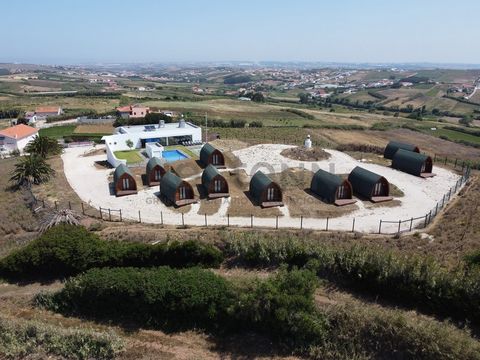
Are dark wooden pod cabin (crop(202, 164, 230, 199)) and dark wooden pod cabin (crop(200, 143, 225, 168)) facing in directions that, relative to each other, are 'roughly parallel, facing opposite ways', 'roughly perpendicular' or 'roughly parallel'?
roughly parallel

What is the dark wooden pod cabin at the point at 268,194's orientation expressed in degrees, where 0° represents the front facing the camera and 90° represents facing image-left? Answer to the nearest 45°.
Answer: approximately 315°

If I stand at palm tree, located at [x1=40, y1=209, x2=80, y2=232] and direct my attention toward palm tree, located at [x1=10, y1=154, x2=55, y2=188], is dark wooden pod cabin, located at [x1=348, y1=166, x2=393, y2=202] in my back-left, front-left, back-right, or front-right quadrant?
back-right

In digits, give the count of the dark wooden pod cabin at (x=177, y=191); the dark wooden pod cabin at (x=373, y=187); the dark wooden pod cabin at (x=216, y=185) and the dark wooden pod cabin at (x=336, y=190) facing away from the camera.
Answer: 0

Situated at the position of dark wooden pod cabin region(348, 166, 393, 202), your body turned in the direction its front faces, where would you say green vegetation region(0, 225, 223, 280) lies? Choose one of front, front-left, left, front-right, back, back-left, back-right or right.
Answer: right

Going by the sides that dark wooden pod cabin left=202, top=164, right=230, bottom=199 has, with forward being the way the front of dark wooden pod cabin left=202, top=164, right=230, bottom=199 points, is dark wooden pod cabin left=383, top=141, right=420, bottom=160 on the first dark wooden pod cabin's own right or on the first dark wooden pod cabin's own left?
on the first dark wooden pod cabin's own left

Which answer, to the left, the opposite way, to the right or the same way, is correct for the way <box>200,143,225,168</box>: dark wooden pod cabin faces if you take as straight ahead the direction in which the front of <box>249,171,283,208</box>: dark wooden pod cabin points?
the same way

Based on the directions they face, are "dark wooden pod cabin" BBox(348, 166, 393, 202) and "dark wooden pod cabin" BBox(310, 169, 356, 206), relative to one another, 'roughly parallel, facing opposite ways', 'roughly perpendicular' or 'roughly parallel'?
roughly parallel

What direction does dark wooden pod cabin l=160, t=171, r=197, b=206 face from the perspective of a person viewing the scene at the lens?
facing the viewer and to the right of the viewer

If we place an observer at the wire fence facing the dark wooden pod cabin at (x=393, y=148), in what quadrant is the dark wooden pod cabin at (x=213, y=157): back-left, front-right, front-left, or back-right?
front-left

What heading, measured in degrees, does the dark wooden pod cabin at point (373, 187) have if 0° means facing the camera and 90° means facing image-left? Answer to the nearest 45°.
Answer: approximately 315°

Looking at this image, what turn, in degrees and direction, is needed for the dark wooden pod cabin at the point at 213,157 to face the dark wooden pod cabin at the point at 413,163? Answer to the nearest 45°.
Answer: approximately 45° to its left

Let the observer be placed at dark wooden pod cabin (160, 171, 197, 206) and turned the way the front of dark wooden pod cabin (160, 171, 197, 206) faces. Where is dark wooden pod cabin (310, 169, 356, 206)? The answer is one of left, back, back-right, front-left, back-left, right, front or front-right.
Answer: front-left

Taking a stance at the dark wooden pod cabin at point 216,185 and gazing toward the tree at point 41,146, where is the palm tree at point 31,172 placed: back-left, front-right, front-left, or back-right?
front-left

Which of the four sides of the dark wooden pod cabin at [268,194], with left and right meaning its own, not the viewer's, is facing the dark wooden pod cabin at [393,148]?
left

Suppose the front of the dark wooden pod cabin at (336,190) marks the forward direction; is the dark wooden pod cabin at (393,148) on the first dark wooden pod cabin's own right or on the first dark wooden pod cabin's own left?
on the first dark wooden pod cabin's own left
